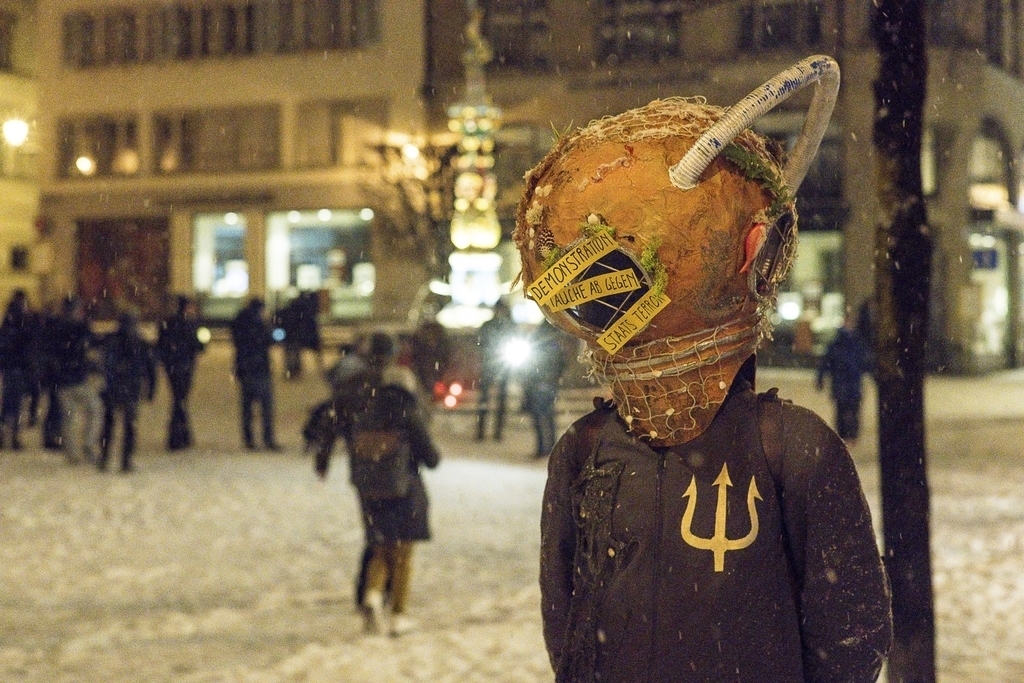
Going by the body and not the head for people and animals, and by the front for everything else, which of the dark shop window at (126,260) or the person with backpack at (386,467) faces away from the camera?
the person with backpack

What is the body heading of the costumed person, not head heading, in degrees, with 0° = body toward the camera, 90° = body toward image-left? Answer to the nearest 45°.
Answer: approximately 45°

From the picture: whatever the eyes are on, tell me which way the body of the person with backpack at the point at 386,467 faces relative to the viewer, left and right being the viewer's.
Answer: facing away from the viewer

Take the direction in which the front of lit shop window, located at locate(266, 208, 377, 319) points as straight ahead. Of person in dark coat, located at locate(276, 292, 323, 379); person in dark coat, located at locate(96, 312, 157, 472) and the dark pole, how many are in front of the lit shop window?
3

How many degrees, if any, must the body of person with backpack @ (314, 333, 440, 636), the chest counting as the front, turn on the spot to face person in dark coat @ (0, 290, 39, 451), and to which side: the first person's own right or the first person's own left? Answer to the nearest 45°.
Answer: approximately 45° to the first person's own left

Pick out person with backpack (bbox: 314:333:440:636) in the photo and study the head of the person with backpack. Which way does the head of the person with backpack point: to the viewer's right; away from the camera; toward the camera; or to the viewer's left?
away from the camera

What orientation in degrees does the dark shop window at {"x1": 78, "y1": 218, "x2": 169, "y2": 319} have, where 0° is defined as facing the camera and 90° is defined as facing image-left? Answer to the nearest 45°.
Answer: approximately 0°
